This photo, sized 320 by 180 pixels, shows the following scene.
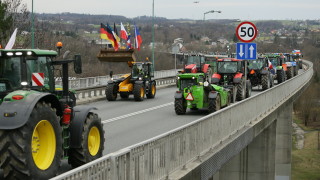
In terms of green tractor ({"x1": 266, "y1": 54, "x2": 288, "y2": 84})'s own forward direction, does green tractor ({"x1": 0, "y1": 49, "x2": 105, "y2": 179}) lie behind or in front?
behind

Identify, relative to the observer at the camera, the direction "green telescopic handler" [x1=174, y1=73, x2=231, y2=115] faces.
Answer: facing away from the viewer and to the right of the viewer

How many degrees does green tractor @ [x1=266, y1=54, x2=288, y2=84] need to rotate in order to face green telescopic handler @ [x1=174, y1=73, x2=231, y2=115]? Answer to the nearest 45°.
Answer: approximately 135° to its right

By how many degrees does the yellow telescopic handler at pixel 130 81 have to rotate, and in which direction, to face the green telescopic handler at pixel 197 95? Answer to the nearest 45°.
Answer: approximately 45° to its left

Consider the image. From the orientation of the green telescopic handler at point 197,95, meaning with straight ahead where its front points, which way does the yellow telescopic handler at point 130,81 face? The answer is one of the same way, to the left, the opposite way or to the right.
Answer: the opposite way

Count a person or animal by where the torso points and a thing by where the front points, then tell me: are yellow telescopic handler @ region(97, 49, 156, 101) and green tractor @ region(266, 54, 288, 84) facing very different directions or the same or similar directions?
very different directions

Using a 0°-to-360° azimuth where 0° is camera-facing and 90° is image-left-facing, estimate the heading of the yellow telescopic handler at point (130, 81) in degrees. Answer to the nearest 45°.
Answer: approximately 45°
